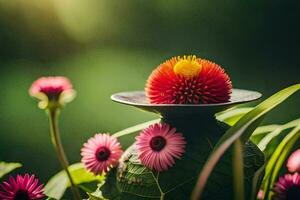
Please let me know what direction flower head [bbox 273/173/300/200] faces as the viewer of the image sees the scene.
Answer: facing the viewer

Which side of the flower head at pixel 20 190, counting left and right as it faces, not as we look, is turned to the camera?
front

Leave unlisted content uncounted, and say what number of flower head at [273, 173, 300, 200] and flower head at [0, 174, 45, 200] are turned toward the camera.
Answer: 2
